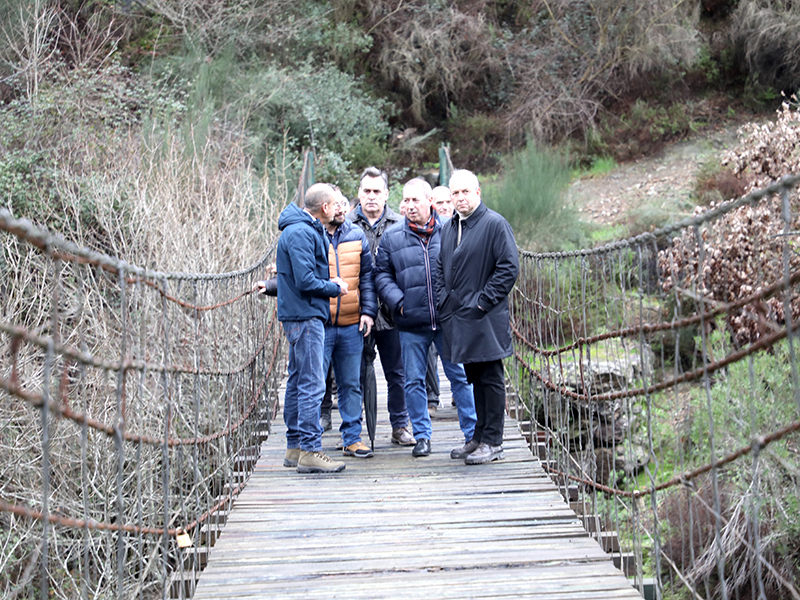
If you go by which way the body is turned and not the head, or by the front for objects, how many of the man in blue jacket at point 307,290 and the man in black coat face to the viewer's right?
1

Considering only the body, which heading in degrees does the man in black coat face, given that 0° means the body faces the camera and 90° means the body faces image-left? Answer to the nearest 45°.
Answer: approximately 45°

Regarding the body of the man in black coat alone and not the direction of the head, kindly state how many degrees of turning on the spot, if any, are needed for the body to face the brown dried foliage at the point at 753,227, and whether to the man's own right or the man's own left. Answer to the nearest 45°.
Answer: approximately 180°

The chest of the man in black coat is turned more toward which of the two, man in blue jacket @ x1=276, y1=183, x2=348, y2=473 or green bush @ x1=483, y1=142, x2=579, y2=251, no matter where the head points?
the man in blue jacket

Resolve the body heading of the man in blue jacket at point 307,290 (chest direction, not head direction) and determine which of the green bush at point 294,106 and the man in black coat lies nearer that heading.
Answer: the man in black coat

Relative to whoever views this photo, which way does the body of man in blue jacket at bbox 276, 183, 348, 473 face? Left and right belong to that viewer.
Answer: facing to the right of the viewer

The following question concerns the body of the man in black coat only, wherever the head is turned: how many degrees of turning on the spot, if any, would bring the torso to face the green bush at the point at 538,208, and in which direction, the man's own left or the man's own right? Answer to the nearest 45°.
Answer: approximately 135° to the man's own right

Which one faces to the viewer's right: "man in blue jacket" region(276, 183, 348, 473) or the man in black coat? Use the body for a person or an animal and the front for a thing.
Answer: the man in blue jacket

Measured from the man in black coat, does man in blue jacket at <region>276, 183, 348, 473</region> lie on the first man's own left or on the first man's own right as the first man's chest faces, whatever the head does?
on the first man's own right
